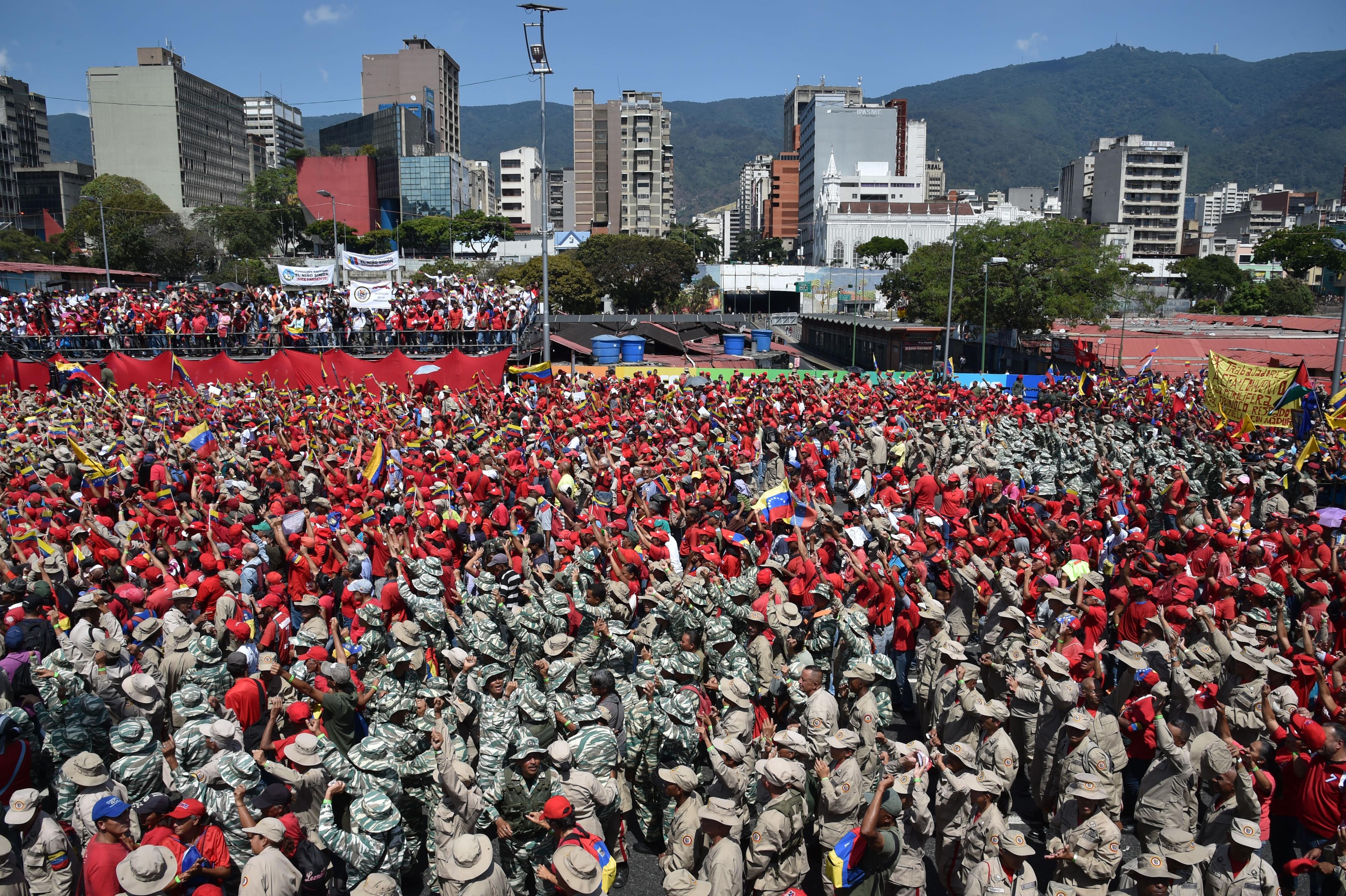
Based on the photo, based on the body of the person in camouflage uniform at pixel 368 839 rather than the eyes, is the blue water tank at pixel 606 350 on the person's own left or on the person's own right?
on the person's own right

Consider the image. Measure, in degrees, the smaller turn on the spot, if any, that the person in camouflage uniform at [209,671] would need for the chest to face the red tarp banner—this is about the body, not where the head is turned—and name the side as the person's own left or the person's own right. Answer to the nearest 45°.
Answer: approximately 45° to the person's own right

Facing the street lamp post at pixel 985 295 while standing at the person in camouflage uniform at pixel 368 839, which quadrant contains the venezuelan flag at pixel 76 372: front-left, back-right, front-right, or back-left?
front-left

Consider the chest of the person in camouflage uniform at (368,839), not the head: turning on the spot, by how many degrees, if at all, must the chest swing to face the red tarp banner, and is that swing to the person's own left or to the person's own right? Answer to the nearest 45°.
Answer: approximately 45° to the person's own right

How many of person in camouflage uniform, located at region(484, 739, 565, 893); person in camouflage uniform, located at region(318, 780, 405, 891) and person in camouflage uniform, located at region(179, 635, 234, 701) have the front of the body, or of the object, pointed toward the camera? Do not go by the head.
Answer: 1

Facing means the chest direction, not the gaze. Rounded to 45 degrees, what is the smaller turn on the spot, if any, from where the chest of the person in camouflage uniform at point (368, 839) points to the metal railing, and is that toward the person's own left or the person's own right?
approximately 45° to the person's own right

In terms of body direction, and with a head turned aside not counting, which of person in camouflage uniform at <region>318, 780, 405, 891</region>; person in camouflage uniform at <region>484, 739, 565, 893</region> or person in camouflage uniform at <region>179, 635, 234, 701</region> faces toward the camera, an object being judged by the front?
person in camouflage uniform at <region>484, 739, 565, 893</region>

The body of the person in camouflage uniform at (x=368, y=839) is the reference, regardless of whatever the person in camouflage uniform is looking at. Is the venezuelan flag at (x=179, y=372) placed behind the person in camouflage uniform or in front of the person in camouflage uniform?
in front

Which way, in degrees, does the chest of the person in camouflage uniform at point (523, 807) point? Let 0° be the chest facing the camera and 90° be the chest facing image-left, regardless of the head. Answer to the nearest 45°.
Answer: approximately 0°

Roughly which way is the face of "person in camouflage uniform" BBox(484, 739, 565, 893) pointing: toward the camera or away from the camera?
toward the camera
